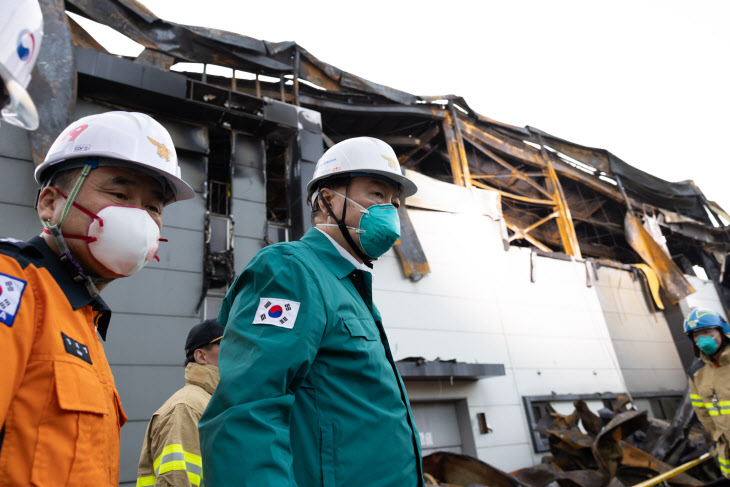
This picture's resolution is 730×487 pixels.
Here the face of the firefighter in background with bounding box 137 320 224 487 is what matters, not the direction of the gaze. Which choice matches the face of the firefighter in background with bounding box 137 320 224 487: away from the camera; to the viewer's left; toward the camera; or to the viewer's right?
to the viewer's right

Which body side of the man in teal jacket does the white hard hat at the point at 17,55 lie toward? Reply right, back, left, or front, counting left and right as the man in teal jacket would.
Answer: right

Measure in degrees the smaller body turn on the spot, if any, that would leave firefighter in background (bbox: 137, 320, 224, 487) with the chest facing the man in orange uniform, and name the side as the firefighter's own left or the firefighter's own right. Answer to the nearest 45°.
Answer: approximately 90° to the firefighter's own right

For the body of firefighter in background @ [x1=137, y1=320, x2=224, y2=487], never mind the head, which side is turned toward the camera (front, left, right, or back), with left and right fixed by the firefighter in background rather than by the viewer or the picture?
right

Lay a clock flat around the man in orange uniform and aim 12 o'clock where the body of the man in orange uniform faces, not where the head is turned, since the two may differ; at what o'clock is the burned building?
The burned building is roughly at 9 o'clock from the man in orange uniform.

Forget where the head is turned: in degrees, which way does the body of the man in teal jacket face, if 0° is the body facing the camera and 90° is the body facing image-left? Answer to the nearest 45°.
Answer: approximately 315°

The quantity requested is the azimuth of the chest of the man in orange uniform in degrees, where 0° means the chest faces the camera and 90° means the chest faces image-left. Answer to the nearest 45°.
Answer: approximately 315°

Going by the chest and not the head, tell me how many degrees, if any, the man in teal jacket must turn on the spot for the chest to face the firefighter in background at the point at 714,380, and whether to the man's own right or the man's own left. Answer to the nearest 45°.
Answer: approximately 90° to the man's own left
